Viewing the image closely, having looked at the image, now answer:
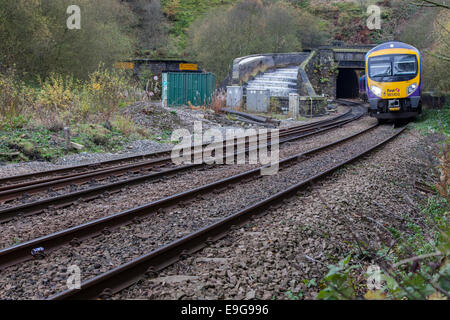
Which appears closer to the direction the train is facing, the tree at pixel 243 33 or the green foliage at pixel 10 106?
the green foliage

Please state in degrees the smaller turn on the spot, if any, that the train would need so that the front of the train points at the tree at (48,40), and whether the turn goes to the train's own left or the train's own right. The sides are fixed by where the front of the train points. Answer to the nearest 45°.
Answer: approximately 90° to the train's own right

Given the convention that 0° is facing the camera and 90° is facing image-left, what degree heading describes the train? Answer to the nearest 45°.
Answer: approximately 0°

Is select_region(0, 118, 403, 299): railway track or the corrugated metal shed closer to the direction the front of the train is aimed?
the railway track

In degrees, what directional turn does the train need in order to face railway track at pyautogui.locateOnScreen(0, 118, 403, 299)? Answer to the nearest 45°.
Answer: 0° — it already faces it

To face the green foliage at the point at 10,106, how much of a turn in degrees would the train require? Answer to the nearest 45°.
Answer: approximately 45° to its right

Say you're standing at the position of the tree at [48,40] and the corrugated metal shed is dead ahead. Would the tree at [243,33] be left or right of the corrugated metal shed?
left

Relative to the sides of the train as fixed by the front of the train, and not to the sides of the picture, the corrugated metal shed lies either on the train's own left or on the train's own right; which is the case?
on the train's own right
